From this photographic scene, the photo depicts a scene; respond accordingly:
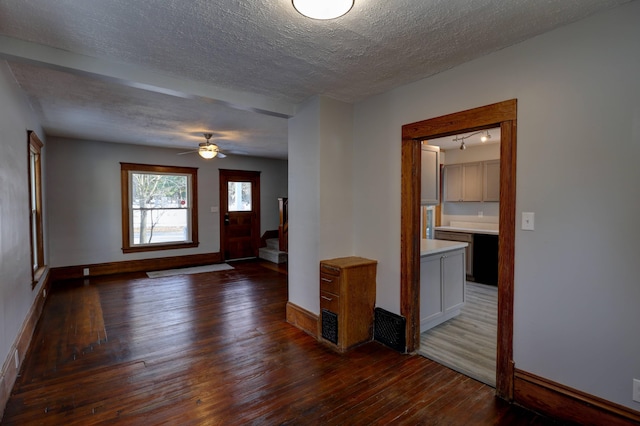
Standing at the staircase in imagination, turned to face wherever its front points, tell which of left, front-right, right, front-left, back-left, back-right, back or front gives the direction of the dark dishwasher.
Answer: left

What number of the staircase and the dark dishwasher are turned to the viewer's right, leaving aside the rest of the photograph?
0

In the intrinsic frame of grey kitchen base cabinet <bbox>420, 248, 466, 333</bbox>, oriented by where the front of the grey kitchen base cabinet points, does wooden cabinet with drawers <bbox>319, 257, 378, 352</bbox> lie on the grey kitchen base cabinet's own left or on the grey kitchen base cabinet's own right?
on the grey kitchen base cabinet's own right

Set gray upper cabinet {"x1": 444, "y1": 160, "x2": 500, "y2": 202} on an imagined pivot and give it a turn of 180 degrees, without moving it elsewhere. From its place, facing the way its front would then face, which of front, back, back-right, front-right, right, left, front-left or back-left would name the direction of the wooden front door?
back-left

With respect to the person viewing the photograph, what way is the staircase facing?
facing the viewer and to the left of the viewer

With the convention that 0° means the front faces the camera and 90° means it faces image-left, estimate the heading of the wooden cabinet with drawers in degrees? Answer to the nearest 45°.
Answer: approximately 45°

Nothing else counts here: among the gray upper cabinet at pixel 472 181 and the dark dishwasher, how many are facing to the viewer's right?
0

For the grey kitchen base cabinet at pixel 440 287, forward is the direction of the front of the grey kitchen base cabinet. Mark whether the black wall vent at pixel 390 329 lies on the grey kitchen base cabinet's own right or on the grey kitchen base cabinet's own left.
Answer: on the grey kitchen base cabinet's own right

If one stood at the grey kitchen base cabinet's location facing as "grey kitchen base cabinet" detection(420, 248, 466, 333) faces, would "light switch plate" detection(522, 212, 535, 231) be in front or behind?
in front

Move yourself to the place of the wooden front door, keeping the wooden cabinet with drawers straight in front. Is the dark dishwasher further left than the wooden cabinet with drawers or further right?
left

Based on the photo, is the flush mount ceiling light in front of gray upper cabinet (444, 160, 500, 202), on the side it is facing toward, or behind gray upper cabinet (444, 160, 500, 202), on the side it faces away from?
in front
